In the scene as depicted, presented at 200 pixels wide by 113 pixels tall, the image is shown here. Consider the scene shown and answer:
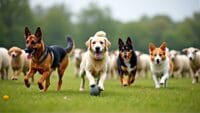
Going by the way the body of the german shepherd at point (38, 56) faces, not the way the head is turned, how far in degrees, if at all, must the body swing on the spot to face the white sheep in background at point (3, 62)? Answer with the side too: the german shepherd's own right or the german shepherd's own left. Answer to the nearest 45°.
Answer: approximately 135° to the german shepherd's own right

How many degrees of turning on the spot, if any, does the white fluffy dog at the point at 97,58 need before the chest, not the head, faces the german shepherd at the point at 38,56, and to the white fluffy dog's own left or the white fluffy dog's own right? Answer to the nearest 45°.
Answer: approximately 90° to the white fluffy dog's own right

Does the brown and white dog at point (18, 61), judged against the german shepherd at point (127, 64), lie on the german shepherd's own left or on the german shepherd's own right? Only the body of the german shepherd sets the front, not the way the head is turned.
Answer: on the german shepherd's own right
